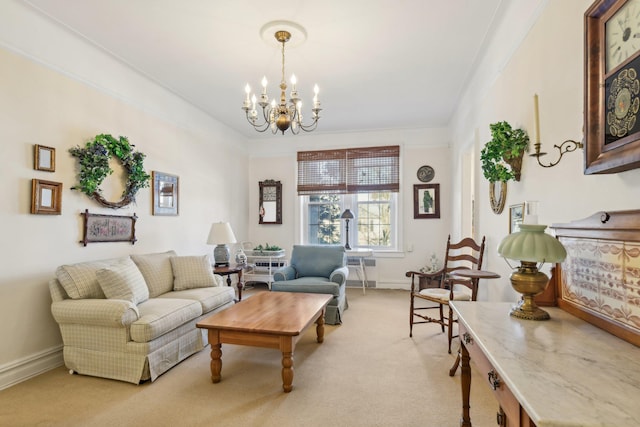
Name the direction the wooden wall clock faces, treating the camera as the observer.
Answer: facing the viewer and to the left of the viewer

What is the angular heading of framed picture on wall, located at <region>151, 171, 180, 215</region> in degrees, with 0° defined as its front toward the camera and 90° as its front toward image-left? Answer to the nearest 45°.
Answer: approximately 315°

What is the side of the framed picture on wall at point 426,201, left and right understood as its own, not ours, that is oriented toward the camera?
front

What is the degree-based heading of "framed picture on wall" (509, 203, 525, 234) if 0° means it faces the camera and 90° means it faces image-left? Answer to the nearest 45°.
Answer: approximately 45°

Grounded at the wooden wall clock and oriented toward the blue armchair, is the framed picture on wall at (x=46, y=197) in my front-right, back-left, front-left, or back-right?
front-left

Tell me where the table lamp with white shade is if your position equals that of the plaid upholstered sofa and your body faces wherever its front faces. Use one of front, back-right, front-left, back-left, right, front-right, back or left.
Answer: left

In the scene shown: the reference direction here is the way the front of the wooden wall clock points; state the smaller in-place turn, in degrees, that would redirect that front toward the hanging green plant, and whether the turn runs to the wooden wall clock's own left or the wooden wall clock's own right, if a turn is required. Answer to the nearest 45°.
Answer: approximately 90° to the wooden wall clock's own right

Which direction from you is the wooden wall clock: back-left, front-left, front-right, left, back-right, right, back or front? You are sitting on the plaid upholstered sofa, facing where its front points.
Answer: front

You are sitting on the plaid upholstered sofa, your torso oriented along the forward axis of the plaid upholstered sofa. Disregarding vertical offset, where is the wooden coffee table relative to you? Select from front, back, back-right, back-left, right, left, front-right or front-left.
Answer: front

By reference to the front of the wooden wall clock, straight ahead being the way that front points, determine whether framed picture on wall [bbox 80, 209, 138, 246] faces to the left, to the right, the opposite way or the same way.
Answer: the opposite way

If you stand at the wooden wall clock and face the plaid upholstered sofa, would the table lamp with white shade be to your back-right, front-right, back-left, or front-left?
front-right

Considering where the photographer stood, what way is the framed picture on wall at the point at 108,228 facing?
facing the viewer and to the right of the viewer

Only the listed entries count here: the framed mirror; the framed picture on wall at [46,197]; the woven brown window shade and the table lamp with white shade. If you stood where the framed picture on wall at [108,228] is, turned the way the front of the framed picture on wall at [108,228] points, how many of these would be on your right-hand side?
1

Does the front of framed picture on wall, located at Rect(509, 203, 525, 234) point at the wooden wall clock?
no

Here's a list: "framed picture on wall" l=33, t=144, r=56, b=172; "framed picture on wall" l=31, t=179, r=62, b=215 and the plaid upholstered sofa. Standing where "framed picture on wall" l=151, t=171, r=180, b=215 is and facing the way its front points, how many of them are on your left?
0

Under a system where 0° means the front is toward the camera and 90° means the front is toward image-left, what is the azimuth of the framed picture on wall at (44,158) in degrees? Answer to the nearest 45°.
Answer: approximately 315°

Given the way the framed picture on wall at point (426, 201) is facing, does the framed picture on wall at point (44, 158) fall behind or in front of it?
in front

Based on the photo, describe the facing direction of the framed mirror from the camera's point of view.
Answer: facing the viewer

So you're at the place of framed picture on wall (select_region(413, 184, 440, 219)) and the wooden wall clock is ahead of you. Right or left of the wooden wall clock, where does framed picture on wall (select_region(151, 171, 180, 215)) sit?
right

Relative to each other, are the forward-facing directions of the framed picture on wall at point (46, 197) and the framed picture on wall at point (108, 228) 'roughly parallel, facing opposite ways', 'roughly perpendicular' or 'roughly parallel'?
roughly parallel
